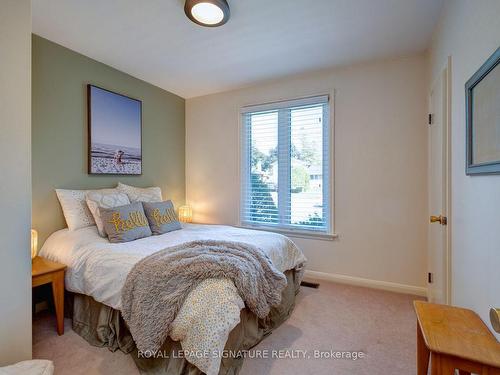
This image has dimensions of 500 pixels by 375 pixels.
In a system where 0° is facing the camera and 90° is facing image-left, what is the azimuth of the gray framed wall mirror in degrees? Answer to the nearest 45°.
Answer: approximately 90°

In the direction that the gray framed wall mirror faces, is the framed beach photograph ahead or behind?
ahead

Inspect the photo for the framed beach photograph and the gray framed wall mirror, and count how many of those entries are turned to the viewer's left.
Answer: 1

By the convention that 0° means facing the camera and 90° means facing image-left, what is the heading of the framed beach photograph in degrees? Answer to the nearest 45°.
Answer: approximately 315°
